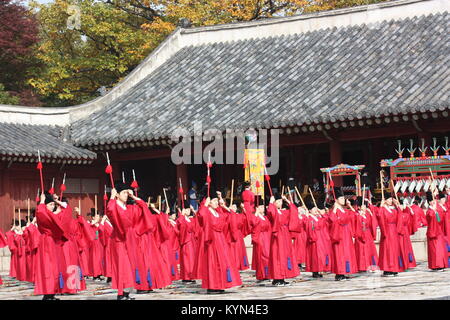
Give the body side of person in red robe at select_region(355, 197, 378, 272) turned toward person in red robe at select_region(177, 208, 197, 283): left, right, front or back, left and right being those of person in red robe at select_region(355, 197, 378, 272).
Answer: right

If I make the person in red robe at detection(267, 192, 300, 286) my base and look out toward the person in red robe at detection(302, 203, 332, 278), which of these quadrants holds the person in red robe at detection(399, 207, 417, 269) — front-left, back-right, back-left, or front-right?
front-right

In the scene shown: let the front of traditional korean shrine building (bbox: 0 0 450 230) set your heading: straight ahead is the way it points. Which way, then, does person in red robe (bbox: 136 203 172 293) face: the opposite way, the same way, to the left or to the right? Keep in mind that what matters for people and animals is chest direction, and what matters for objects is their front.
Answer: the same way

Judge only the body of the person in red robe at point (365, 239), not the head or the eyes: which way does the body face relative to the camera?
toward the camera

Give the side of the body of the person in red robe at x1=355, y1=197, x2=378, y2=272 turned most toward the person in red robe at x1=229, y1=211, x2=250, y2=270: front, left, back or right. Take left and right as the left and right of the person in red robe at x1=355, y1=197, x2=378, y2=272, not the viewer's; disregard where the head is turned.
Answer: right

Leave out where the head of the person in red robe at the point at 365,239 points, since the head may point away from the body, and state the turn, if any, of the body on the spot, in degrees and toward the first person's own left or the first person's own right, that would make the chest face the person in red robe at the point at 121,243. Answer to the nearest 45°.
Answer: approximately 45° to the first person's own right

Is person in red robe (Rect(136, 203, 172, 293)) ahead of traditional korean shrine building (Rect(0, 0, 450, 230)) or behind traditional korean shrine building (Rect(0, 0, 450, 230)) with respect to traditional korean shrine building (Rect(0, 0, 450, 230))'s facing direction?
ahead

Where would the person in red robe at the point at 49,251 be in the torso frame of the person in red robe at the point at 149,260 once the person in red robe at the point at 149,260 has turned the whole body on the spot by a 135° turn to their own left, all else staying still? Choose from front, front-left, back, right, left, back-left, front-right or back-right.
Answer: back

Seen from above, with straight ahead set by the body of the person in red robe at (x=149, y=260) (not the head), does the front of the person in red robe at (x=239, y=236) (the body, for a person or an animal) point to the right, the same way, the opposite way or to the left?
the same way

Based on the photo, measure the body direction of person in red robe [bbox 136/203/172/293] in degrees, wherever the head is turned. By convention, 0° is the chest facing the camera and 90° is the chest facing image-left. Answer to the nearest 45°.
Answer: approximately 45°

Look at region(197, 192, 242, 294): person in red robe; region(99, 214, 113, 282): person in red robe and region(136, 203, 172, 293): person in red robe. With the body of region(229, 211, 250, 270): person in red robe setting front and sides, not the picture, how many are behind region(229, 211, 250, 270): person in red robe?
0

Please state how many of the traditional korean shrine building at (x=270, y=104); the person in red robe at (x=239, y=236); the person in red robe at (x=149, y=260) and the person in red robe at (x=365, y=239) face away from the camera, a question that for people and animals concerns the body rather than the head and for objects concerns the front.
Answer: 0

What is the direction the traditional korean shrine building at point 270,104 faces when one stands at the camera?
facing the viewer and to the left of the viewer

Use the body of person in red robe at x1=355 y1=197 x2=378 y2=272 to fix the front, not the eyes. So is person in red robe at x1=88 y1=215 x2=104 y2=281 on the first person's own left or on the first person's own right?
on the first person's own right
